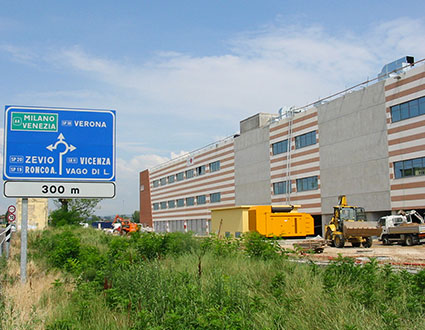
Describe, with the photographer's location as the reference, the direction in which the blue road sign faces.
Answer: facing the viewer

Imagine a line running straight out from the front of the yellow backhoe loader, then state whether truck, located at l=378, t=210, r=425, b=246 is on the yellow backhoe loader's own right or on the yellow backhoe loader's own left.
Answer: on the yellow backhoe loader's own left

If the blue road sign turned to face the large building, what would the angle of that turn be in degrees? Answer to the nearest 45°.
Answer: approximately 135° to its left

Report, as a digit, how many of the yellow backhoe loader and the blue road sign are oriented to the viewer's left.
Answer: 0

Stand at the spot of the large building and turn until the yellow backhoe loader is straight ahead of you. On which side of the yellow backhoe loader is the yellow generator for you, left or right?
right

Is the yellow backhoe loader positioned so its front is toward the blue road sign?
no

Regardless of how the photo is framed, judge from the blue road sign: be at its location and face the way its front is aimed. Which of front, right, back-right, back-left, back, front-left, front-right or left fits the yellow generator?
back-left

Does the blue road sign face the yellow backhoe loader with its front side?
no

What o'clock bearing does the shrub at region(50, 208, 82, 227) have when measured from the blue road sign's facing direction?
The shrub is roughly at 6 o'clock from the blue road sign.

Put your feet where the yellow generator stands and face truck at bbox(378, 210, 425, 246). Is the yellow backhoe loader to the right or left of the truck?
right

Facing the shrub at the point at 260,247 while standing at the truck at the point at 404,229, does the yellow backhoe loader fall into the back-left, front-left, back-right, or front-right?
front-right

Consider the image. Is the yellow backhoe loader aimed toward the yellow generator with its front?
no
